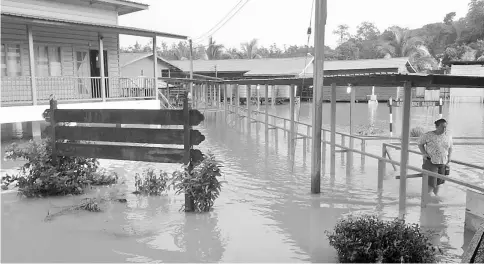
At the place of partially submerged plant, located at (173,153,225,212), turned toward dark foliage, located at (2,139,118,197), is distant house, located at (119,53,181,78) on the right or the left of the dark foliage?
right

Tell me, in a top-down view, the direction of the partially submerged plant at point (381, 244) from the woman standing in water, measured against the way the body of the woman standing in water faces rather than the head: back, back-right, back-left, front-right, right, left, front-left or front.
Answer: front-right

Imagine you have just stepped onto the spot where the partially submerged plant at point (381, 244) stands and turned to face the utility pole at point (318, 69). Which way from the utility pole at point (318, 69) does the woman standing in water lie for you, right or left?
right

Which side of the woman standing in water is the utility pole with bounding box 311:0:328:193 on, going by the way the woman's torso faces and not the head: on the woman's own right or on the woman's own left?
on the woman's own right

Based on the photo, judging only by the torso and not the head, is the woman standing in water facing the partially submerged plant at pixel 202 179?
no

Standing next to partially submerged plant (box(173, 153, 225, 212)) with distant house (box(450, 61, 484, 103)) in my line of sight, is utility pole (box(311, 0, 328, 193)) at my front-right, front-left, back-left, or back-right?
front-right

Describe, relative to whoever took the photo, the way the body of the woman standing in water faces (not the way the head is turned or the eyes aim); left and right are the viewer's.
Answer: facing the viewer and to the right of the viewer

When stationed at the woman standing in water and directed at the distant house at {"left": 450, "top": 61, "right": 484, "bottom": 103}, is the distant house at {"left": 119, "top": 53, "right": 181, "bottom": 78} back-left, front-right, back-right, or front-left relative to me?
front-left

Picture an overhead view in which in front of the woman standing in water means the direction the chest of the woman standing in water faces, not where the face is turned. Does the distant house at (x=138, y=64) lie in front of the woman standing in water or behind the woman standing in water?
behind

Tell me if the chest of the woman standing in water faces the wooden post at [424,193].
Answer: no

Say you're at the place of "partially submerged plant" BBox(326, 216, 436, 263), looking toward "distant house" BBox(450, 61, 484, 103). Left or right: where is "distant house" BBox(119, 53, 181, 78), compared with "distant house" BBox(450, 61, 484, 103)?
left

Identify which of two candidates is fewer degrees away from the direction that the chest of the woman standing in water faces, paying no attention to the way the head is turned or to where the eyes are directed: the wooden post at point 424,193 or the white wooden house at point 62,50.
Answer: the wooden post

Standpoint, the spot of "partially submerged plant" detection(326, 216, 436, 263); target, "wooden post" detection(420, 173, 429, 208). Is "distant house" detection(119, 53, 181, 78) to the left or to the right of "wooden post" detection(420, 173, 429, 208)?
left

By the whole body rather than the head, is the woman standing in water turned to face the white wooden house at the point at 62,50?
no

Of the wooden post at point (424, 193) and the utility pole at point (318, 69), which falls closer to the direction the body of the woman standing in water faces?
the wooden post
